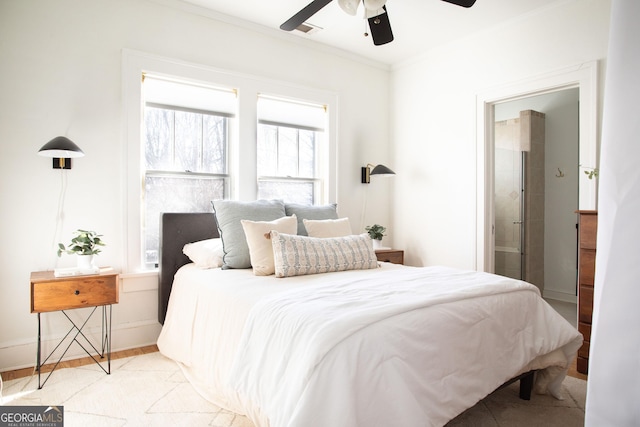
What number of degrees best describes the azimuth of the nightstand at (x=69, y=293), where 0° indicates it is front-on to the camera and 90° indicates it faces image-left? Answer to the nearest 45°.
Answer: approximately 0°

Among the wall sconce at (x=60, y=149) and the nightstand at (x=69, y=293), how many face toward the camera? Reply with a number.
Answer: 2

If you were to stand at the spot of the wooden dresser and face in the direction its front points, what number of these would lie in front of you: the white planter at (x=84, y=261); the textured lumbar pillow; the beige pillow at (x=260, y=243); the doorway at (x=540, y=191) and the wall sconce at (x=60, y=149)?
4

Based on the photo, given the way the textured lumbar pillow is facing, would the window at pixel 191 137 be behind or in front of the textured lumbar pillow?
behind

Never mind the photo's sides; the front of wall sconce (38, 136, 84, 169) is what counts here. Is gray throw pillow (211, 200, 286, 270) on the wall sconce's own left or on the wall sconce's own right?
on the wall sconce's own left

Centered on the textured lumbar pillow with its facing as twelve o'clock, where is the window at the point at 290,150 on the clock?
The window is roughly at 7 o'clock from the textured lumbar pillow.

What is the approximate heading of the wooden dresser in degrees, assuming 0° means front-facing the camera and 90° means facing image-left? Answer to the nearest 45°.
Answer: approximately 45°

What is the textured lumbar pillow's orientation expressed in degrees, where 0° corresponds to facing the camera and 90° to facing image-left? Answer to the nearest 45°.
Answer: approximately 315°

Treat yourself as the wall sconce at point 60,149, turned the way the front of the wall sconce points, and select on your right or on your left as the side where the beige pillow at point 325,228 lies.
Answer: on your left

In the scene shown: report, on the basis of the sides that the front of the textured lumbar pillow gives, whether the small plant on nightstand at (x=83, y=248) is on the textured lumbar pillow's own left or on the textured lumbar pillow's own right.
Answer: on the textured lumbar pillow's own right

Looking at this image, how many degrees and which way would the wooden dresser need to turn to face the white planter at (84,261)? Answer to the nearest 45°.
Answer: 0° — it already faces it
